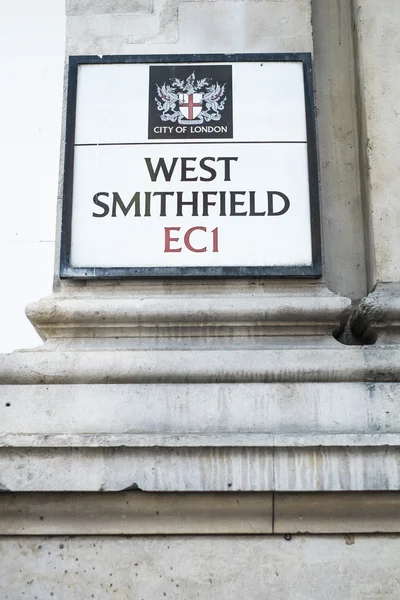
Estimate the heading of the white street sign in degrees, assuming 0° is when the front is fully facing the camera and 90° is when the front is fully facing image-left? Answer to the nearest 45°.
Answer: approximately 0°

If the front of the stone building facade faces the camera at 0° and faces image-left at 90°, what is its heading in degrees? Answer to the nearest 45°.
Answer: approximately 0°
